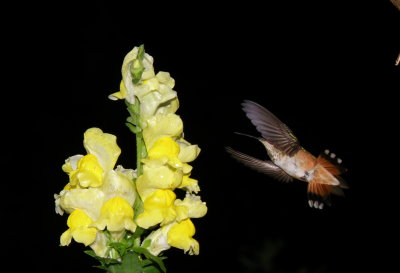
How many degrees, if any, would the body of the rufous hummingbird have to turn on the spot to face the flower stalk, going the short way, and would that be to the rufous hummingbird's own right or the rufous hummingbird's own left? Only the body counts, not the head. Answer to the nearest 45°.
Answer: approximately 45° to the rufous hummingbird's own left

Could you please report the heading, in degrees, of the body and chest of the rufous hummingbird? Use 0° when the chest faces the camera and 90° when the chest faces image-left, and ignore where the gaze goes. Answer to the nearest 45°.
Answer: approximately 90°
